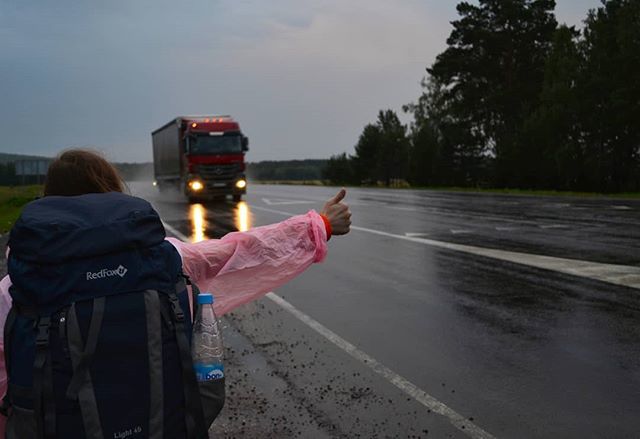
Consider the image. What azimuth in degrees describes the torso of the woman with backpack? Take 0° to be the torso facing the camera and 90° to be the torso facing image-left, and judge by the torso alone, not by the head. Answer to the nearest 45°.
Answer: approximately 180°

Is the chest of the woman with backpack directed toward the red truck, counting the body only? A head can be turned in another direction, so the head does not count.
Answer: yes

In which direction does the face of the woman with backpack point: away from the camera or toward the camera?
away from the camera
